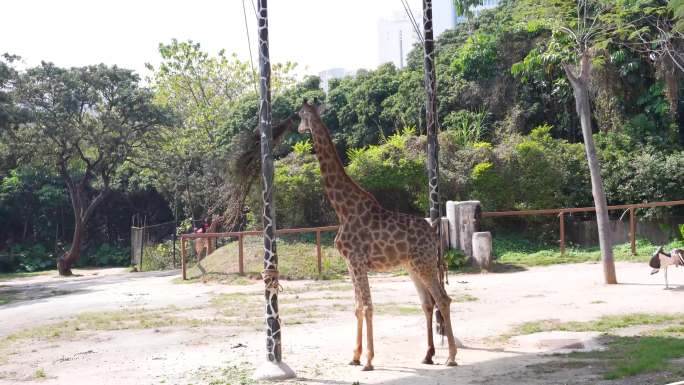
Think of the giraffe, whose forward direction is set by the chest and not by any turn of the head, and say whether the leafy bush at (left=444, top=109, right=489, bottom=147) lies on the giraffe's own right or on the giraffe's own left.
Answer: on the giraffe's own right

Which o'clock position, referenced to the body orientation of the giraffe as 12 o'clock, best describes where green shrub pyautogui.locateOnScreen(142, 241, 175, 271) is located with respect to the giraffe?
The green shrub is roughly at 2 o'clock from the giraffe.

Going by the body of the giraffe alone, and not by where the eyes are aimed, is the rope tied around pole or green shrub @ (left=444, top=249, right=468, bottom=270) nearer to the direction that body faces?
the rope tied around pole

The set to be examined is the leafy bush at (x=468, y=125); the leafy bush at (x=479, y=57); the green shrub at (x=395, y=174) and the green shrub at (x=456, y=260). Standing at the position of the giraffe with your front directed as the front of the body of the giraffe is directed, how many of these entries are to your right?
4

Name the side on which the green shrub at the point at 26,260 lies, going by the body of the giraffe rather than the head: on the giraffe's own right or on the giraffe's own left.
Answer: on the giraffe's own right

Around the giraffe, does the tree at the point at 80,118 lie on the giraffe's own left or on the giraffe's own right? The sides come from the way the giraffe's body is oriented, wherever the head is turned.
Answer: on the giraffe's own right

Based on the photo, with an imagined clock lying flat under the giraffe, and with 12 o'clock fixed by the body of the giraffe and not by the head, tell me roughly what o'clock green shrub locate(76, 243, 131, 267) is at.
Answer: The green shrub is roughly at 2 o'clock from the giraffe.

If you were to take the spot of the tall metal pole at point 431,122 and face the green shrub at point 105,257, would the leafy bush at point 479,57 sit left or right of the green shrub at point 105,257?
right

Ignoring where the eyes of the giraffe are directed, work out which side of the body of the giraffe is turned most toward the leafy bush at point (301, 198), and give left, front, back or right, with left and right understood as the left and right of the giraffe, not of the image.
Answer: right

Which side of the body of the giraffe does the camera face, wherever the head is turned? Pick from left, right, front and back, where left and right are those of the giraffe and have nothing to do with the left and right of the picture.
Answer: left

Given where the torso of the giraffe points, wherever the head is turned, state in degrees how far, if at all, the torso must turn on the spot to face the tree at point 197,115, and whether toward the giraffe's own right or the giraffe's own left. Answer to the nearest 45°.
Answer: approximately 90° to the giraffe's own right

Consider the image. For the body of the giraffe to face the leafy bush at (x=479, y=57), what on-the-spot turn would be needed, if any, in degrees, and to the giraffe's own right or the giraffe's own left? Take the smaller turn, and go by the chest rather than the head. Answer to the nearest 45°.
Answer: approximately 90° to the giraffe's own right

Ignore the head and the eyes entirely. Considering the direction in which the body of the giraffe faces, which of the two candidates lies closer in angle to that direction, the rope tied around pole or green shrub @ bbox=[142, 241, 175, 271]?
the rope tied around pole

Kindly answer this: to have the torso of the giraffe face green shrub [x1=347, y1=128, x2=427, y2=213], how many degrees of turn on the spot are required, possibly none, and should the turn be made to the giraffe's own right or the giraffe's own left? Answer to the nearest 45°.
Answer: approximately 90° to the giraffe's own right
